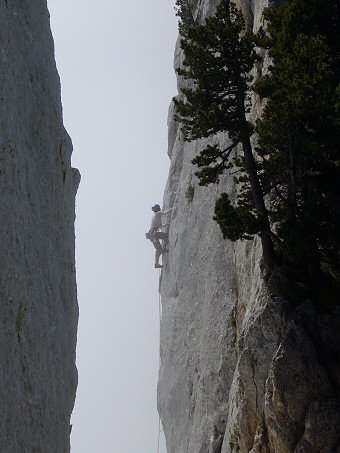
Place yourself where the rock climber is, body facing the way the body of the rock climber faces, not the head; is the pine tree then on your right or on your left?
on your right

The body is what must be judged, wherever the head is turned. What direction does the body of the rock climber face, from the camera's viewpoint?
to the viewer's right
